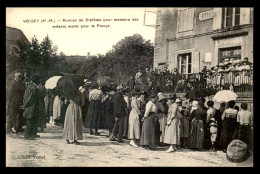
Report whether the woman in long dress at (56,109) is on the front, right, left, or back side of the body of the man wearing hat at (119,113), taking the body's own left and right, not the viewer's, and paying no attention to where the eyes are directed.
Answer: left

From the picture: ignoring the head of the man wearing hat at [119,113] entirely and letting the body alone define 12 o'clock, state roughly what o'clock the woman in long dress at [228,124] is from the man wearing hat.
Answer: The woman in long dress is roughly at 2 o'clock from the man wearing hat.

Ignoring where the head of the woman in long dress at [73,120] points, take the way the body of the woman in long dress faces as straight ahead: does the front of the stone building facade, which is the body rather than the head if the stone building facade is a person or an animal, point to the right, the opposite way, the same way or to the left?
the opposite way

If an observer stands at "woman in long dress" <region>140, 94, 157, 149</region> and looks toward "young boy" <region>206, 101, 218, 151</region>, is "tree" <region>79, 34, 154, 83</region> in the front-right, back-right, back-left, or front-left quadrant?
back-left

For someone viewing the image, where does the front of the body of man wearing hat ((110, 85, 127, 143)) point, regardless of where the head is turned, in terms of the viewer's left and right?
facing away from the viewer and to the right of the viewer

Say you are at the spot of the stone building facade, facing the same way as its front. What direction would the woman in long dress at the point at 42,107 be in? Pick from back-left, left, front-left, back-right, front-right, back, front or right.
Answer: front-right

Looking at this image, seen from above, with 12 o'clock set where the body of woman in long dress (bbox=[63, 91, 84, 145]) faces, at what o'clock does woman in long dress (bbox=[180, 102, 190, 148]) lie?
woman in long dress (bbox=[180, 102, 190, 148]) is roughly at 2 o'clock from woman in long dress (bbox=[63, 91, 84, 145]).

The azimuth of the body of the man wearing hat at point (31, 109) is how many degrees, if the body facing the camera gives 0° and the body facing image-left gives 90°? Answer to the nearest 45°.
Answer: approximately 225°
